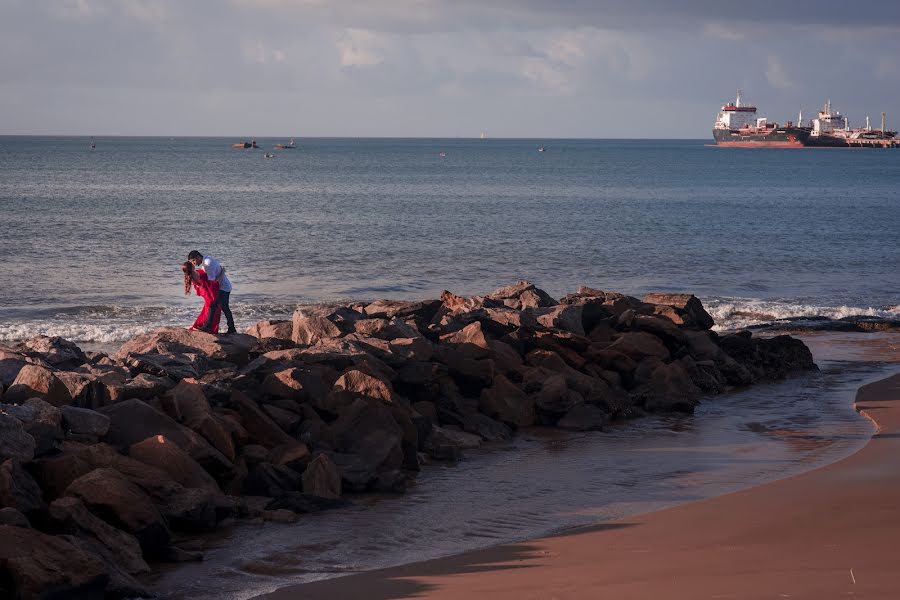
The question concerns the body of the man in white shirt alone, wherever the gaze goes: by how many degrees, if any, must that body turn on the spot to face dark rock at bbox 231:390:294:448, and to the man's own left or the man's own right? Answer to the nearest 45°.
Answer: approximately 90° to the man's own left

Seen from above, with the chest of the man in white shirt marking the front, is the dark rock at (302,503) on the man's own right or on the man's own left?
on the man's own left

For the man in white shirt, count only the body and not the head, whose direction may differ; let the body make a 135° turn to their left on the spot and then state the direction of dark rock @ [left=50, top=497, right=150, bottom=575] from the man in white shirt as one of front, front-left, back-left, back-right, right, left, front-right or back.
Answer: front-right

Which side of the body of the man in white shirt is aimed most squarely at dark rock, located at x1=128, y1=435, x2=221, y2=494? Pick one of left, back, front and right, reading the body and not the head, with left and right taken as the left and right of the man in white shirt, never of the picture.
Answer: left

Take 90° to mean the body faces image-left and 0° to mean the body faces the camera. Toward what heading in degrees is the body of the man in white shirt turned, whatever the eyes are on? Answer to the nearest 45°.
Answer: approximately 90°

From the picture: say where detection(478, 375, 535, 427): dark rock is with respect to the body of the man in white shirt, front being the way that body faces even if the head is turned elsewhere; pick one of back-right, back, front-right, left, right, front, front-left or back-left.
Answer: back-left

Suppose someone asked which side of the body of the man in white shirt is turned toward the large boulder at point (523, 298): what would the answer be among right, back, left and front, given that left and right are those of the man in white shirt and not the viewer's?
back

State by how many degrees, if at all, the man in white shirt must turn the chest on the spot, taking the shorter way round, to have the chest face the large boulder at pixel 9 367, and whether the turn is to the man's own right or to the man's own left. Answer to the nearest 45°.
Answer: approximately 45° to the man's own left

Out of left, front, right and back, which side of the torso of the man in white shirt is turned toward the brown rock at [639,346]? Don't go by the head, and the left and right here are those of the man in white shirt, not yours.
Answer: back

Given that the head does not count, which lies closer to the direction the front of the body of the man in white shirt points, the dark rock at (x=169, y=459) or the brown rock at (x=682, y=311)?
the dark rock

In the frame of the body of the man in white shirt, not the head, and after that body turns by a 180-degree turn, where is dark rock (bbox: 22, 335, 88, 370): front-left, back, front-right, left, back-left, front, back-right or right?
back-right

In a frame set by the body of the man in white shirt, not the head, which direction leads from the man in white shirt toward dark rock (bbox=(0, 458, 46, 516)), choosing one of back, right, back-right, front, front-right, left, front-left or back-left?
left
